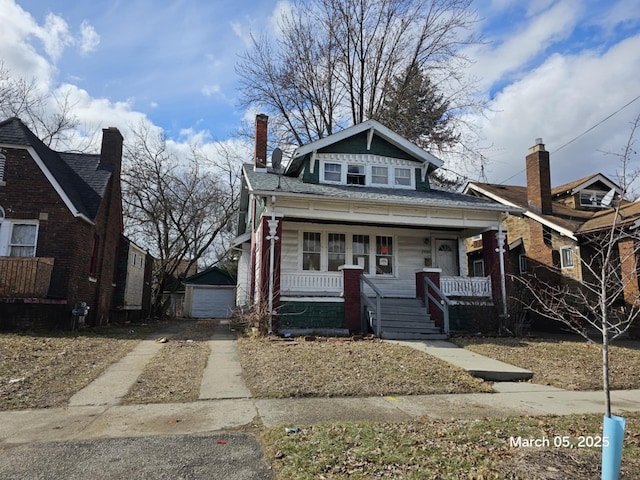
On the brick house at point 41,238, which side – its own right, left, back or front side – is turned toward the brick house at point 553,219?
left

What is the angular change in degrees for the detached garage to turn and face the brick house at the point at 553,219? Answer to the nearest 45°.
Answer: approximately 45° to its left

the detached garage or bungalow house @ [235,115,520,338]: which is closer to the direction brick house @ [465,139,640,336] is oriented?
the bungalow house

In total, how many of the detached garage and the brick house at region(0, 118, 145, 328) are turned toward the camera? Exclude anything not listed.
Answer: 2

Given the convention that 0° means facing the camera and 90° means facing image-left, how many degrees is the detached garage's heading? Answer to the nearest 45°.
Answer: approximately 0°

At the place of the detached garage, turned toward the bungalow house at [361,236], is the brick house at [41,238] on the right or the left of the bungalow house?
right

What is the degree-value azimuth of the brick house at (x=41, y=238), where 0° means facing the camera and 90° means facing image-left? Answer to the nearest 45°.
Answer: approximately 0°
